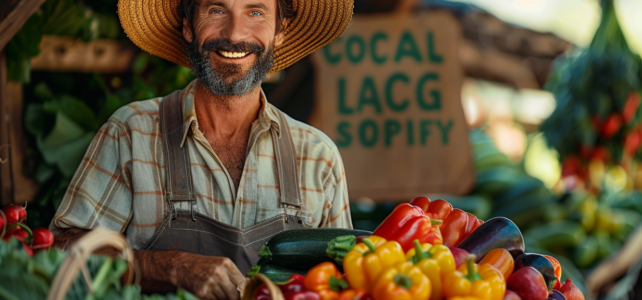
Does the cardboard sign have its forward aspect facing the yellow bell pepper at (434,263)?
yes

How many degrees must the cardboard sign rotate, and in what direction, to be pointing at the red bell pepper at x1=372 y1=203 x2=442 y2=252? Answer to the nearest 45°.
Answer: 0° — it already faces it

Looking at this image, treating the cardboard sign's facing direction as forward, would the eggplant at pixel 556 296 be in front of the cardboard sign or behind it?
in front

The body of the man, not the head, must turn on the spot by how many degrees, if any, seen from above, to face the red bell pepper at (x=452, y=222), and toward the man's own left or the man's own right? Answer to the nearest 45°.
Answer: approximately 45° to the man's own left

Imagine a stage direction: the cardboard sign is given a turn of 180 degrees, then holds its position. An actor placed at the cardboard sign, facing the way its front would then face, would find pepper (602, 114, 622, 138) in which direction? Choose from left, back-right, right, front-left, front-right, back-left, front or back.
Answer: front-right

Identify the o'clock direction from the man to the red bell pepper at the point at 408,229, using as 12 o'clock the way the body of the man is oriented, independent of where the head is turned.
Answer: The red bell pepper is roughly at 11 o'clock from the man.

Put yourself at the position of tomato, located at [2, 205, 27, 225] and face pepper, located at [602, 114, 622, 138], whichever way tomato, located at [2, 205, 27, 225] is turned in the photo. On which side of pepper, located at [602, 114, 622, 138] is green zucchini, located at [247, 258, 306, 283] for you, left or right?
right

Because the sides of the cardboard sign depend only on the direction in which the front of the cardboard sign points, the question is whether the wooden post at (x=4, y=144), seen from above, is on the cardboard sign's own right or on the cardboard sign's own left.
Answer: on the cardboard sign's own right

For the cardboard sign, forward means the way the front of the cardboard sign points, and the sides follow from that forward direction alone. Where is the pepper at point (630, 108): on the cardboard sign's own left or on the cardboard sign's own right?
on the cardboard sign's own left

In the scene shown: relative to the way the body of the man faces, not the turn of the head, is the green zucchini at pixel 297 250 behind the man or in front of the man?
in front

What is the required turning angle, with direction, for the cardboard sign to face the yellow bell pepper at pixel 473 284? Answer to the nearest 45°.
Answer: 0° — it already faces it

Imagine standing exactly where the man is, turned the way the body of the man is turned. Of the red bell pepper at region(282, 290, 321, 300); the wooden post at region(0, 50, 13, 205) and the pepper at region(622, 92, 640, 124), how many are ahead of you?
1

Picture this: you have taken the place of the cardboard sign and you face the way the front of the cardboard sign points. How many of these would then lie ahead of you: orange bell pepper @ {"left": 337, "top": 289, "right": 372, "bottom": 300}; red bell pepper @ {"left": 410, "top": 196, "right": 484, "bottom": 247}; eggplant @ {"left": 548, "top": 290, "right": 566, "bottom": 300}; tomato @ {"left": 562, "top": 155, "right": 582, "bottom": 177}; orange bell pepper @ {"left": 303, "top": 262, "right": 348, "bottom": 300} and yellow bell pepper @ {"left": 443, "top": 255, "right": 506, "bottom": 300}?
5

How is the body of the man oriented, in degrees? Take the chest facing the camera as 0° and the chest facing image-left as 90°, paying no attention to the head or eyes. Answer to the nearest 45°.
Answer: approximately 0°

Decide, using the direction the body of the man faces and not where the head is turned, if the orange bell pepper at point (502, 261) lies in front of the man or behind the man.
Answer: in front
